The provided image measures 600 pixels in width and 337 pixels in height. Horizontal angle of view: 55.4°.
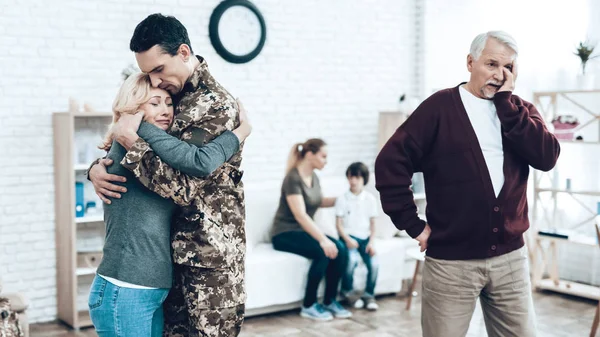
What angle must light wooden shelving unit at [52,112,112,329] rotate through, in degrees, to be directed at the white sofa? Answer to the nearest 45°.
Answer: approximately 45° to its left

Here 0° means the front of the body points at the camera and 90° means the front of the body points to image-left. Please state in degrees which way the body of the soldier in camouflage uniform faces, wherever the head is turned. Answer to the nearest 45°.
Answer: approximately 90°

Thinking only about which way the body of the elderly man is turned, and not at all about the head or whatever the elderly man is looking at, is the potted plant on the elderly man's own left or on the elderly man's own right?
on the elderly man's own left

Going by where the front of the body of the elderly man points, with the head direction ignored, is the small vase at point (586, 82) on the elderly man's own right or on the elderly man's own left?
on the elderly man's own left

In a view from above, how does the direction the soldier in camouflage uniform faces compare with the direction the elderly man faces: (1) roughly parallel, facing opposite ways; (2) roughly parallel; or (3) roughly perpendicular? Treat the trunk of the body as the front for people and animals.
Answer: roughly perpendicular

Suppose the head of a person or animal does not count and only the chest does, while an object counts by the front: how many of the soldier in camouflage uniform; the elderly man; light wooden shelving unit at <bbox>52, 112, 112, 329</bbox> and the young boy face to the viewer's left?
1

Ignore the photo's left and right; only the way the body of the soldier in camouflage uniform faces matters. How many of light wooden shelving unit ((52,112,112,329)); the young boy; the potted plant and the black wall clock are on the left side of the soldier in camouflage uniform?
0

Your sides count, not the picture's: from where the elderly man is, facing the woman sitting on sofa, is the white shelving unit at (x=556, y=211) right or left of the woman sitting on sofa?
right

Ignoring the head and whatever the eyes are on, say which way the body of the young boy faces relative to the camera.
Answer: toward the camera

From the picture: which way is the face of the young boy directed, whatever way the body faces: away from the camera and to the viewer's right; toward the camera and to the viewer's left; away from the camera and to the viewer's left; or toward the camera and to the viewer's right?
toward the camera and to the viewer's left

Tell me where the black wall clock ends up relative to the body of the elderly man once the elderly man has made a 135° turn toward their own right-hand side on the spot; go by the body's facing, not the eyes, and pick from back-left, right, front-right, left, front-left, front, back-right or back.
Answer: front-right

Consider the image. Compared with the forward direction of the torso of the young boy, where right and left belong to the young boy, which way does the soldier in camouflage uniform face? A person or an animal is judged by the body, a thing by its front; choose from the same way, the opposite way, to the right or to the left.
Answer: to the right

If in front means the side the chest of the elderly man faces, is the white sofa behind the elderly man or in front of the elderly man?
behind

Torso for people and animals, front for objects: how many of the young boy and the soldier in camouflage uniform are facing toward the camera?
1

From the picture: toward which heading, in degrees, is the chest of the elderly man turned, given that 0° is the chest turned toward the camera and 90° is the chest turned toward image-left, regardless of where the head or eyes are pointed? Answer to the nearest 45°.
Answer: approximately 315°

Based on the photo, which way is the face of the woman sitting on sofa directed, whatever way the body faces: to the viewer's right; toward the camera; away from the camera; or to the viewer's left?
to the viewer's right

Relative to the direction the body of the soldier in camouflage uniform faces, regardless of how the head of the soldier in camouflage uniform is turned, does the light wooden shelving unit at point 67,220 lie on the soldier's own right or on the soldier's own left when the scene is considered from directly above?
on the soldier's own right

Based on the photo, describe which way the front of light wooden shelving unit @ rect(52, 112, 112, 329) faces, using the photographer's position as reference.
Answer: facing the viewer and to the right of the viewer
